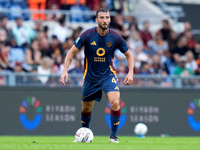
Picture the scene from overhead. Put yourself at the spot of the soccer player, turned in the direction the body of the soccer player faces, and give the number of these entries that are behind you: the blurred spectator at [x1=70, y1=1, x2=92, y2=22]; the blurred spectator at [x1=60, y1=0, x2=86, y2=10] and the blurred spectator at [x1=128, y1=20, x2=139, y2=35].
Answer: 3

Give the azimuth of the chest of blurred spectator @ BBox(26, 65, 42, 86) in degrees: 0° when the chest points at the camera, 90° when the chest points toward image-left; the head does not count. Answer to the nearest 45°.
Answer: approximately 0°

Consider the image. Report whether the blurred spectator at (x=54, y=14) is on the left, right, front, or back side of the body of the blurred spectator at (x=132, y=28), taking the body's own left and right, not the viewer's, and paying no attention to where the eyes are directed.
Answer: right

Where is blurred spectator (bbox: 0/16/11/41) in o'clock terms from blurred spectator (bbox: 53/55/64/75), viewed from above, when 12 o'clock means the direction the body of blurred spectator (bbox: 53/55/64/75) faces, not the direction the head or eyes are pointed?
blurred spectator (bbox: 0/16/11/41) is roughly at 4 o'clock from blurred spectator (bbox: 53/55/64/75).

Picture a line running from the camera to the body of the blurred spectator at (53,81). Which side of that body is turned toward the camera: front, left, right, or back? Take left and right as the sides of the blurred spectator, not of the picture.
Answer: front

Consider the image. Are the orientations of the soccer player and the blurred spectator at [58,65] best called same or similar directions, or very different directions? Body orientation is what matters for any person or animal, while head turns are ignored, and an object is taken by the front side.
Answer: same or similar directions

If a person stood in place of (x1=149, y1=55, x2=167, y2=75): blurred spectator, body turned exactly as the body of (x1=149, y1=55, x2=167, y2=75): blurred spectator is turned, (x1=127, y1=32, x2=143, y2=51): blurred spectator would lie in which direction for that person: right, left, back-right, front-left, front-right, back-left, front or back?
back-right

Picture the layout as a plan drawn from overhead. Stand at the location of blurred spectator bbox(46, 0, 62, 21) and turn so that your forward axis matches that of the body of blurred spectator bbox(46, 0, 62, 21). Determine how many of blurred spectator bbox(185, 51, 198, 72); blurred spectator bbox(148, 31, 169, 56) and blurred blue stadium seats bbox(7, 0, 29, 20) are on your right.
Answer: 1

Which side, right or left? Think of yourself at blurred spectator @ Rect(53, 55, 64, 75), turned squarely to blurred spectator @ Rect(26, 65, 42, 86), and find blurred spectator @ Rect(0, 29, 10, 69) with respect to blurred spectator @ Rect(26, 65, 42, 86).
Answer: right

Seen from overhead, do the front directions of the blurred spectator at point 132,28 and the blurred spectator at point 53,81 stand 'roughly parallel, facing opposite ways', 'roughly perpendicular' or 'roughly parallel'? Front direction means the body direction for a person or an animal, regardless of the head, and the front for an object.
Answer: roughly parallel

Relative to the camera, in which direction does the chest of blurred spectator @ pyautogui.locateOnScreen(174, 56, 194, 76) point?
toward the camera

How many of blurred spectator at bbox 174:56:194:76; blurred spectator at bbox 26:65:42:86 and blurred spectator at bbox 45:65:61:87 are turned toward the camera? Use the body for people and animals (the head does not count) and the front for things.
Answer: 3

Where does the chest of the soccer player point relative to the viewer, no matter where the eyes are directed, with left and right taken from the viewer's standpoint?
facing the viewer
